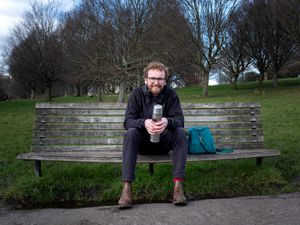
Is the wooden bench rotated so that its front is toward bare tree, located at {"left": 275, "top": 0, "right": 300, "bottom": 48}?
no

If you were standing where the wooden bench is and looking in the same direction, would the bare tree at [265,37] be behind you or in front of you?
behind

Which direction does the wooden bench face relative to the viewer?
toward the camera

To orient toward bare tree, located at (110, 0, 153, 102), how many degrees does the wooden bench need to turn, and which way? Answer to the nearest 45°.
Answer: approximately 180°

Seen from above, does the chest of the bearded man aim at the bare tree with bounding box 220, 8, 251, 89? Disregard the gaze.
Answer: no

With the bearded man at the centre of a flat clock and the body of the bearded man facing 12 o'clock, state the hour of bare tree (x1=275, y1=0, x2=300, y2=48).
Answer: The bare tree is roughly at 7 o'clock from the bearded man.

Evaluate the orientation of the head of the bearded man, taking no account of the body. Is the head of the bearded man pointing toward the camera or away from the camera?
toward the camera

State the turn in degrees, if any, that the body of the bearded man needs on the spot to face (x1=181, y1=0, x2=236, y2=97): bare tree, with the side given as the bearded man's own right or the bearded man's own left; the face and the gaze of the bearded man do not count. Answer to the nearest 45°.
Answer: approximately 180°

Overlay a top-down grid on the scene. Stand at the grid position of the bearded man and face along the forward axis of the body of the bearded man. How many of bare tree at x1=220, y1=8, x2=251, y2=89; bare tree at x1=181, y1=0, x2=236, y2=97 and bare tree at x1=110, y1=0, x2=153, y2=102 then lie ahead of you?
0

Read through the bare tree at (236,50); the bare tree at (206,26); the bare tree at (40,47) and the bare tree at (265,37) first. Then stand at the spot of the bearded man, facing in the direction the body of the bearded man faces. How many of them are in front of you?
0

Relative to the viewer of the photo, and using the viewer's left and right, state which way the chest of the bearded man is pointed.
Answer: facing the viewer

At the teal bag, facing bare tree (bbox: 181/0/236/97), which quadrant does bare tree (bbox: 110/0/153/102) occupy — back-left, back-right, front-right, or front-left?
front-left

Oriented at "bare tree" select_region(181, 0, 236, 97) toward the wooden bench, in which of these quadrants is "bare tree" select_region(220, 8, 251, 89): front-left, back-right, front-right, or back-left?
back-left
